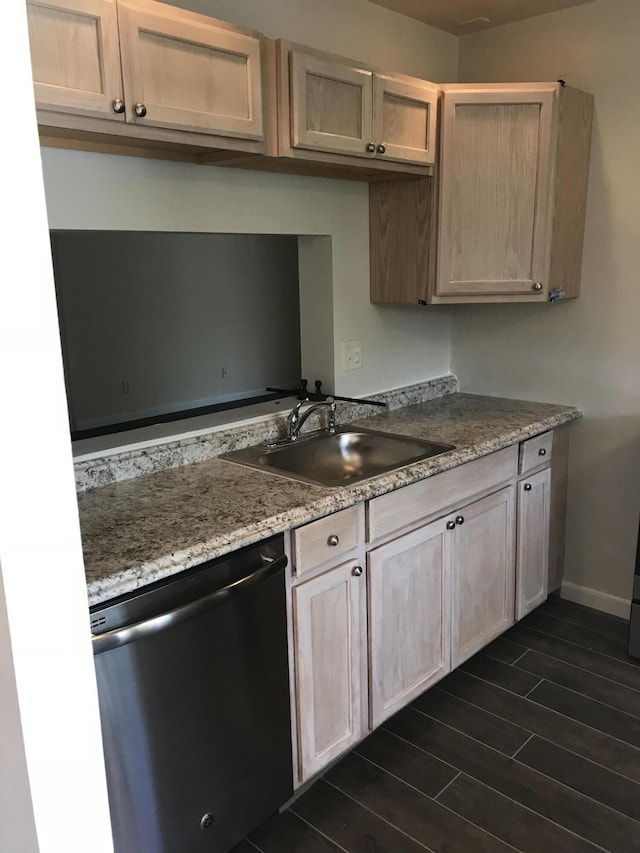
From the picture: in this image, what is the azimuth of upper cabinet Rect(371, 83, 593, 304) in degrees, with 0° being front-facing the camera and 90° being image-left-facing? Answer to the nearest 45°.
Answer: approximately 0°

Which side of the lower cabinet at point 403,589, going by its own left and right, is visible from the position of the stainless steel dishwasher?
right

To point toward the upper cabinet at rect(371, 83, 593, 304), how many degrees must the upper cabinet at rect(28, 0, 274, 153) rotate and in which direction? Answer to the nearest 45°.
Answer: approximately 90° to its left
